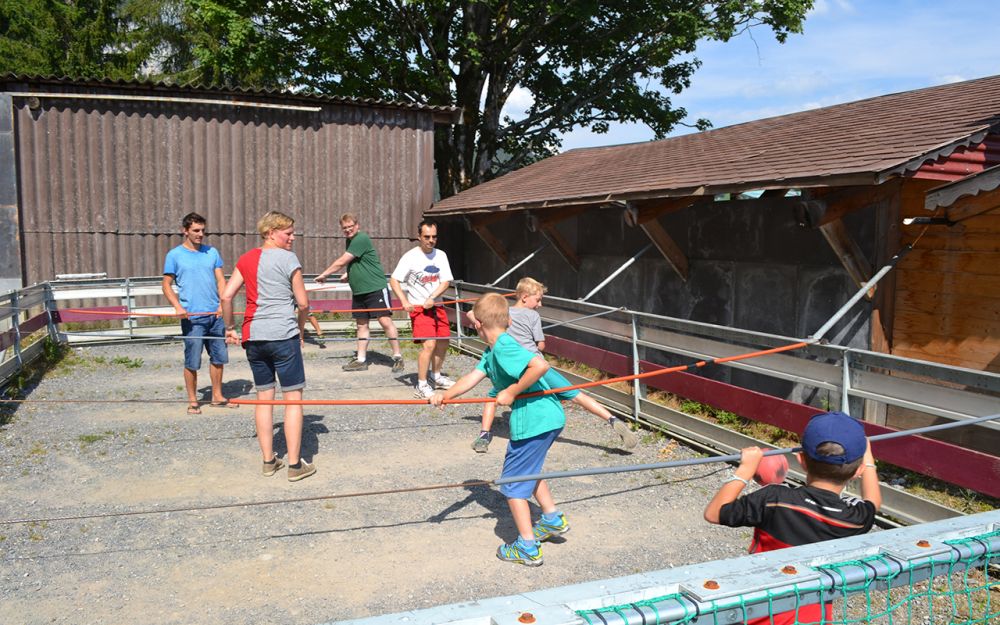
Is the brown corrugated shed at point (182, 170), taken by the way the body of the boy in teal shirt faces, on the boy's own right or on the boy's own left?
on the boy's own right

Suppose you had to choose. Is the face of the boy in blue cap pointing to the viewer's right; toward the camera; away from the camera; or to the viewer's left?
away from the camera

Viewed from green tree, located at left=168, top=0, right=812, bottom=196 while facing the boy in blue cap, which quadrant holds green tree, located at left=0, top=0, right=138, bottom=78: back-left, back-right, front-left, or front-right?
back-right

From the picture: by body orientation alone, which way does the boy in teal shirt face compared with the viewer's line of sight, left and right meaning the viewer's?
facing to the left of the viewer

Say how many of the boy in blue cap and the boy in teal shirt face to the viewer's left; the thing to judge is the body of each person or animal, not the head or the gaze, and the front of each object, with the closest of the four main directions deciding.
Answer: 1

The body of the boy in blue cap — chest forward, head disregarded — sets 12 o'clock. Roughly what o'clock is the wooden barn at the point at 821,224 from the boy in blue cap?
The wooden barn is roughly at 12 o'clock from the boy in blue cap.

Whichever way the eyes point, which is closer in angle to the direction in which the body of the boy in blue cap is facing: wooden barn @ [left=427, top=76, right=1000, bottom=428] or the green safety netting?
the wooden barn

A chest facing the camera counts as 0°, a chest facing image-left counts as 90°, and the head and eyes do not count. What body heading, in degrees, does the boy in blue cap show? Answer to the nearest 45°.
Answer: approximately 180°

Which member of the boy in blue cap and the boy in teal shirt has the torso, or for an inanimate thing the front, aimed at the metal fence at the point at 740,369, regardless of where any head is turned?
the boy in blue cap

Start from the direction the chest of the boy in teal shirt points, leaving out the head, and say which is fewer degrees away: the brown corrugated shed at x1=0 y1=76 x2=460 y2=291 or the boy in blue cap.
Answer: the brown corrugated shed

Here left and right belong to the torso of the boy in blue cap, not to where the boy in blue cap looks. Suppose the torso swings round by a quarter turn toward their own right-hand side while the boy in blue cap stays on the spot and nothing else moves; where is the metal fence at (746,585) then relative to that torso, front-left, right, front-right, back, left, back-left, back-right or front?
right

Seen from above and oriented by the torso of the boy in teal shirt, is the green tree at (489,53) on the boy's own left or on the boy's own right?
on the boy's own right
